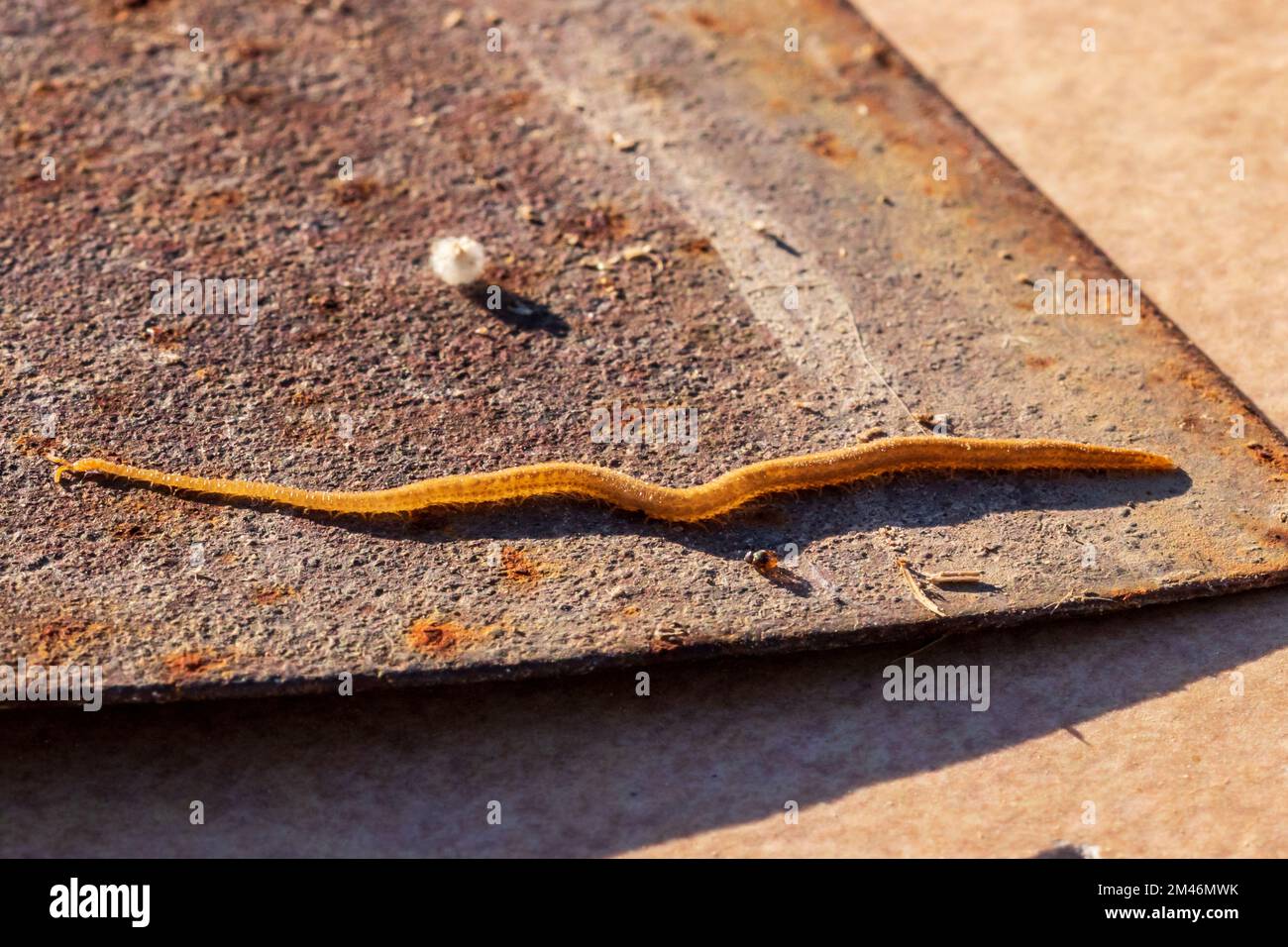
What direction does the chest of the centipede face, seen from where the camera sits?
to the viewer's left

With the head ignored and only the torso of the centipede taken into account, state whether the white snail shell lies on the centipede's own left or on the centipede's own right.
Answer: on the centipede's own right
